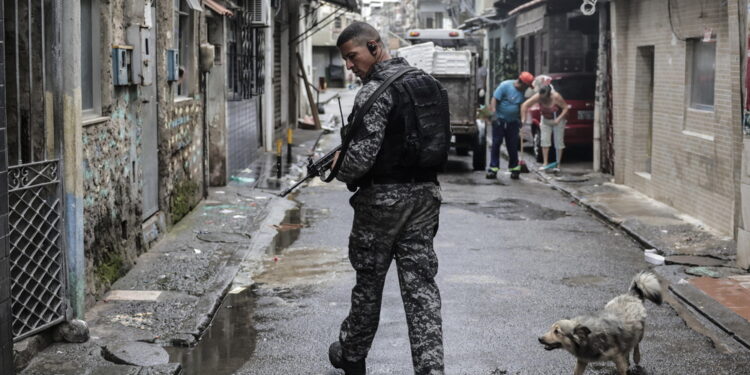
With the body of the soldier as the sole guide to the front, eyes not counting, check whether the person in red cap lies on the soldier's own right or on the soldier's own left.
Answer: on the soldier's own right

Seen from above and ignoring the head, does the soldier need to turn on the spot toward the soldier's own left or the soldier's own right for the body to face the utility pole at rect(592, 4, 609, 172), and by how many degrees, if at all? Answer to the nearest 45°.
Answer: approximately 45° to the soldier's own right

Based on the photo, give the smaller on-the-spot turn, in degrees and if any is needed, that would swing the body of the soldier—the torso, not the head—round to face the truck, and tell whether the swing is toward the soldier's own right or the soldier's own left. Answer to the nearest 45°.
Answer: approximately 45° to the soldier's own right

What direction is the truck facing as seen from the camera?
away from the camera

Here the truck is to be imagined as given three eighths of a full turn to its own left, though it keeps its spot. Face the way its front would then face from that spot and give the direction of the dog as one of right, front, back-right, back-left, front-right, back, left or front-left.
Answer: front-left

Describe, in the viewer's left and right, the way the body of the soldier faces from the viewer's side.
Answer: facing away from the viewer and to the left of the viewer

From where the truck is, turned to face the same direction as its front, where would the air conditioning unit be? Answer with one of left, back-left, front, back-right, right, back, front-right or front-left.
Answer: left

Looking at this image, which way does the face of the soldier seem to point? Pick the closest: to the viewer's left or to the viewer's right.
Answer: to the viewer's left

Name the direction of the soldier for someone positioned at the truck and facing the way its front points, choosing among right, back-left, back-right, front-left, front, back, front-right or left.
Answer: back
